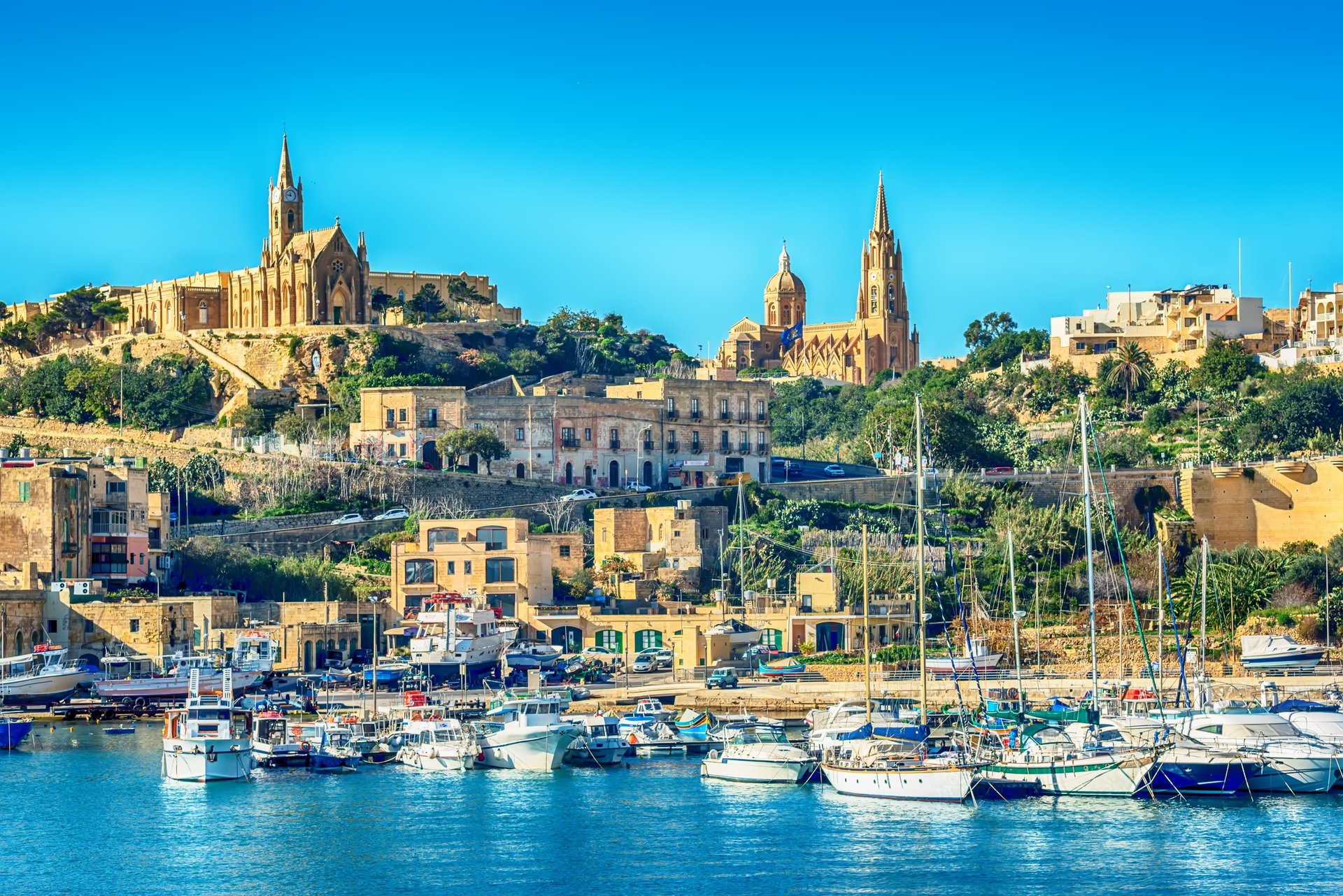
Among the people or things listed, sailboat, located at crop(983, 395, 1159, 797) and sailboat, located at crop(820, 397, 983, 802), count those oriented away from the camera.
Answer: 0
